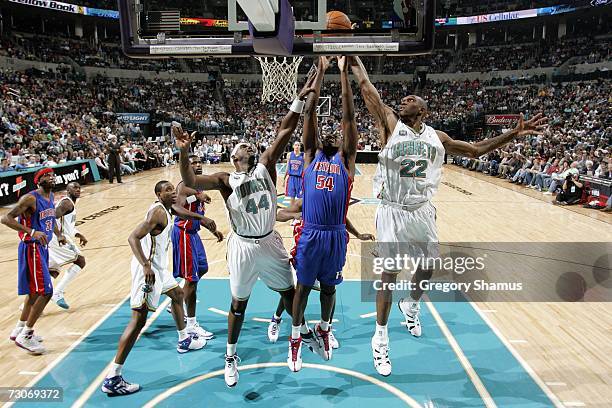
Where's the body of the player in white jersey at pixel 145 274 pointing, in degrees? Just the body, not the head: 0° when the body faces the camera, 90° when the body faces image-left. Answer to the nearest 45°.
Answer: approximately 270°

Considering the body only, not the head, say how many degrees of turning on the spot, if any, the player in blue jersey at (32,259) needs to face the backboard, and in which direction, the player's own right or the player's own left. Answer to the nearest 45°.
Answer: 0° — they already face it

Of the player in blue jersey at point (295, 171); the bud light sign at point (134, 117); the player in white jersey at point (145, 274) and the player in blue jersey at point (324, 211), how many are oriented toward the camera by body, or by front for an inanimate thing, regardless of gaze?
3

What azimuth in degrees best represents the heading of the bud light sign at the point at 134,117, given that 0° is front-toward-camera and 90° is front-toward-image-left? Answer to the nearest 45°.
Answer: approximately 0°

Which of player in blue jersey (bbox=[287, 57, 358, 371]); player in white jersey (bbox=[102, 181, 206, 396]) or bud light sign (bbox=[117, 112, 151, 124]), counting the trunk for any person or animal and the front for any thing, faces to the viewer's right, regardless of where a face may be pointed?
the player in white jersey

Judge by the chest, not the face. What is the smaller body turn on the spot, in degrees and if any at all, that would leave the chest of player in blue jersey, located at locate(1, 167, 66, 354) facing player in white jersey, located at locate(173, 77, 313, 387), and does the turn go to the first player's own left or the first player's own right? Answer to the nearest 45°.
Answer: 0° — they already face them

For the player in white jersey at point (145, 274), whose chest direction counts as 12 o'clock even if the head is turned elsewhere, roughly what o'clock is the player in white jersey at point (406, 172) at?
the player in white jersey at point (406, 172) is roughly at 12 o'clock from the player in white jersey at point (145, 274).

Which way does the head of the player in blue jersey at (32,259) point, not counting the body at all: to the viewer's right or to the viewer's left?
to the viewer's right

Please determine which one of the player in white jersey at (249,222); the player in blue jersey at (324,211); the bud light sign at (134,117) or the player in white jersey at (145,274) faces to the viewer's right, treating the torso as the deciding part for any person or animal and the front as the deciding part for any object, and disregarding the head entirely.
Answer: the player in white jersey at (145,274)
